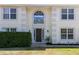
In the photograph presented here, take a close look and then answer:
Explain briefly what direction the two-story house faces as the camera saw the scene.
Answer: facing the viewer

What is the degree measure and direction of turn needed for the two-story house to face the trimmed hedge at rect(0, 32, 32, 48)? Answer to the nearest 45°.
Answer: approximately 45° to its right
